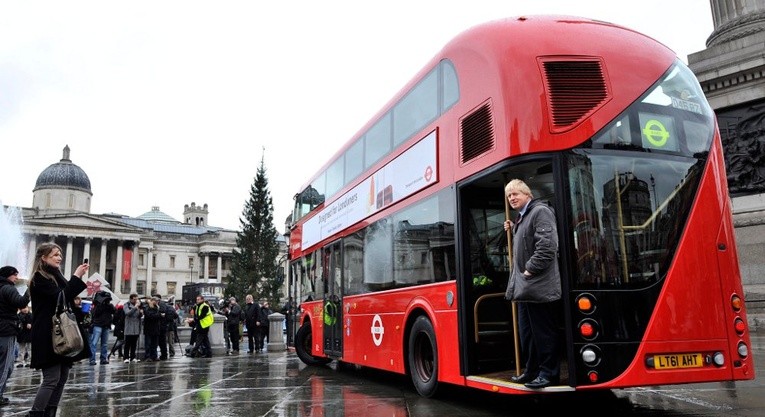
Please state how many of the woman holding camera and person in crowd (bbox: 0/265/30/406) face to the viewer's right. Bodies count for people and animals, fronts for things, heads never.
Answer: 2

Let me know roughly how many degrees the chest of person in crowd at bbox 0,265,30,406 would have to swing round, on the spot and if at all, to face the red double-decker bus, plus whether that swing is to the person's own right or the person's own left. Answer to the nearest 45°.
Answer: approximately 45° to the person's own right

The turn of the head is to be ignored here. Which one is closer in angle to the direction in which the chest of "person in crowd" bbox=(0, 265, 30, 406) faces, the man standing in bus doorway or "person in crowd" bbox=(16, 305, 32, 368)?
the man standing in bus doorway

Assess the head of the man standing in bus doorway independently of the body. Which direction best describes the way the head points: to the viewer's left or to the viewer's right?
to the viewer's left

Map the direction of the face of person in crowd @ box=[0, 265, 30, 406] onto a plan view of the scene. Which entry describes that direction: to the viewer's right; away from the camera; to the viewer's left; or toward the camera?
to the viewer's right

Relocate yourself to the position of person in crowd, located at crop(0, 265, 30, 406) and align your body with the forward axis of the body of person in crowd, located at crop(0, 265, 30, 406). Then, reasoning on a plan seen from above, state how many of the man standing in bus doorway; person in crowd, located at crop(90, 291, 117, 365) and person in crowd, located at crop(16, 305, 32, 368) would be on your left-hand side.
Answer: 2

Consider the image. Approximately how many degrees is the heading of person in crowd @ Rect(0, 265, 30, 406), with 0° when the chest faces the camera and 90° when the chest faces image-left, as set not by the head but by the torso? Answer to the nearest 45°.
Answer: approximately 270°

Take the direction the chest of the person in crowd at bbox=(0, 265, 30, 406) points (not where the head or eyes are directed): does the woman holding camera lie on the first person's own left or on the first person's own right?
on the first person's own right

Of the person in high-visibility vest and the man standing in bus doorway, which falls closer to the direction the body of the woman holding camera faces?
the man standing in bus doorway

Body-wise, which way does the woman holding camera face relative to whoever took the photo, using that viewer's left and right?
facing to the right of the viewer
